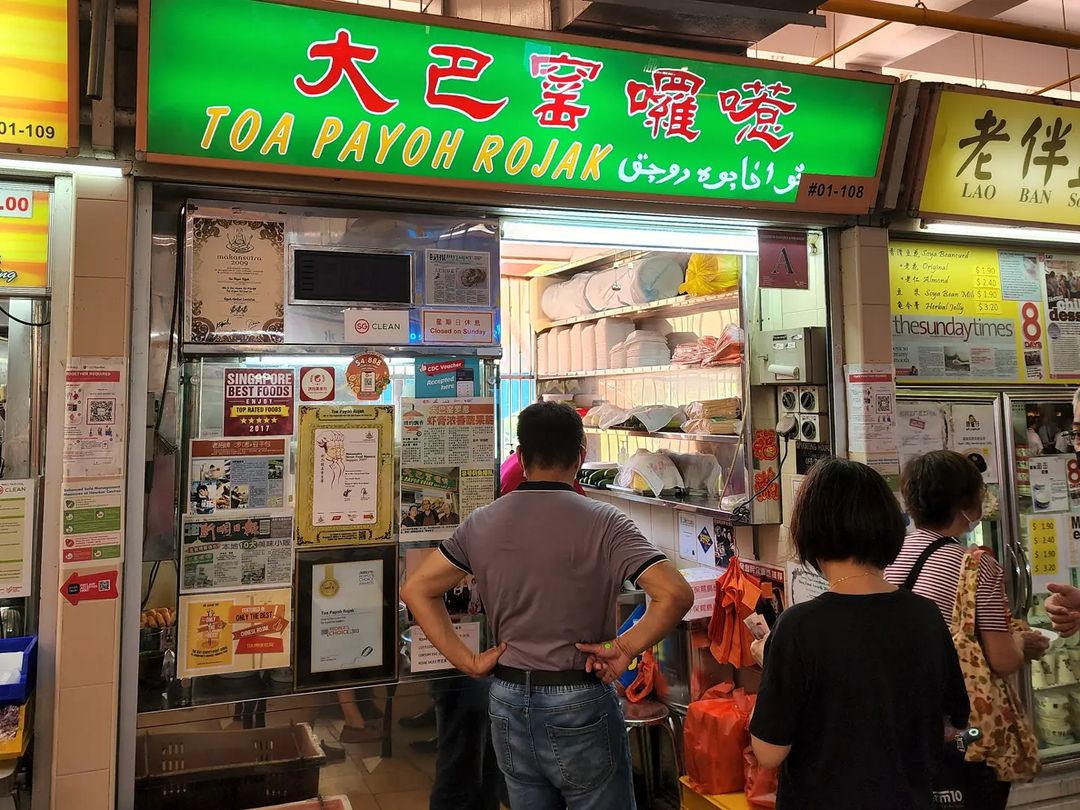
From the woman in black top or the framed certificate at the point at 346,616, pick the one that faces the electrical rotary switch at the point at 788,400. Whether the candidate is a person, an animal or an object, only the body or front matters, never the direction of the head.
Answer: the woman in black top

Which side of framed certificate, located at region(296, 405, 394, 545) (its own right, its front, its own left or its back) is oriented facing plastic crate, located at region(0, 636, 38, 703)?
right

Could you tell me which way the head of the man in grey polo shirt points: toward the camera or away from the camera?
away from the camera

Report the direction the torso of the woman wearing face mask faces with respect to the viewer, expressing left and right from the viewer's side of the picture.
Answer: facing away from the viewer and to the right of the viewer

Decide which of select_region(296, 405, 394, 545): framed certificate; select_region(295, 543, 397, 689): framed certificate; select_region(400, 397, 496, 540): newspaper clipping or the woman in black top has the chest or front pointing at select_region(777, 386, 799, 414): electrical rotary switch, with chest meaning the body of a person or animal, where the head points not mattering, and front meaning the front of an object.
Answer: the woman in black top

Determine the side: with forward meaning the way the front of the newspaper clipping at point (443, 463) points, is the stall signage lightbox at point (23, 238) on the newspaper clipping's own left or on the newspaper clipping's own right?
on the newspaper clipping's own right

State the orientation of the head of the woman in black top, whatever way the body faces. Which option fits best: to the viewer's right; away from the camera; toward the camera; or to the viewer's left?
away from the camera
